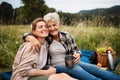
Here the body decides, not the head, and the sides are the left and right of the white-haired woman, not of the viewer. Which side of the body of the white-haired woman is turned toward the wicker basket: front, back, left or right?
left

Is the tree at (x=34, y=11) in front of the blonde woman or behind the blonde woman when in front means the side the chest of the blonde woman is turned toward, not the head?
behind

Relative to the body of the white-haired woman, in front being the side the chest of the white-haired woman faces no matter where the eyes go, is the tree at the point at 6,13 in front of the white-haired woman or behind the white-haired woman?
behind

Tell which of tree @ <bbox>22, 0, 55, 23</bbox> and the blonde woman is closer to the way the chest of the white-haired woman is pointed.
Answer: the blonde woman

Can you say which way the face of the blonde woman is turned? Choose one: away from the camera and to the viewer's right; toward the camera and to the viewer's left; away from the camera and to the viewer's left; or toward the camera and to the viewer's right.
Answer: toward the camera and to the viewer's right

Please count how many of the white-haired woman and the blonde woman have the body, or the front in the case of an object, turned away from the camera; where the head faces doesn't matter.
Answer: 0

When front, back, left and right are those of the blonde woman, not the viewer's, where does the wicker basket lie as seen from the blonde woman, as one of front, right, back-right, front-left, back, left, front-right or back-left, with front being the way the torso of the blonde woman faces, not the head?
left

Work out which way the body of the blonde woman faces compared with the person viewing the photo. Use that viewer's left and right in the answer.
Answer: facing the viewer and to the right of the viewer

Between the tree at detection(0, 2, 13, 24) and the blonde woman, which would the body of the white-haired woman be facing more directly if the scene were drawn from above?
the blonde woman
